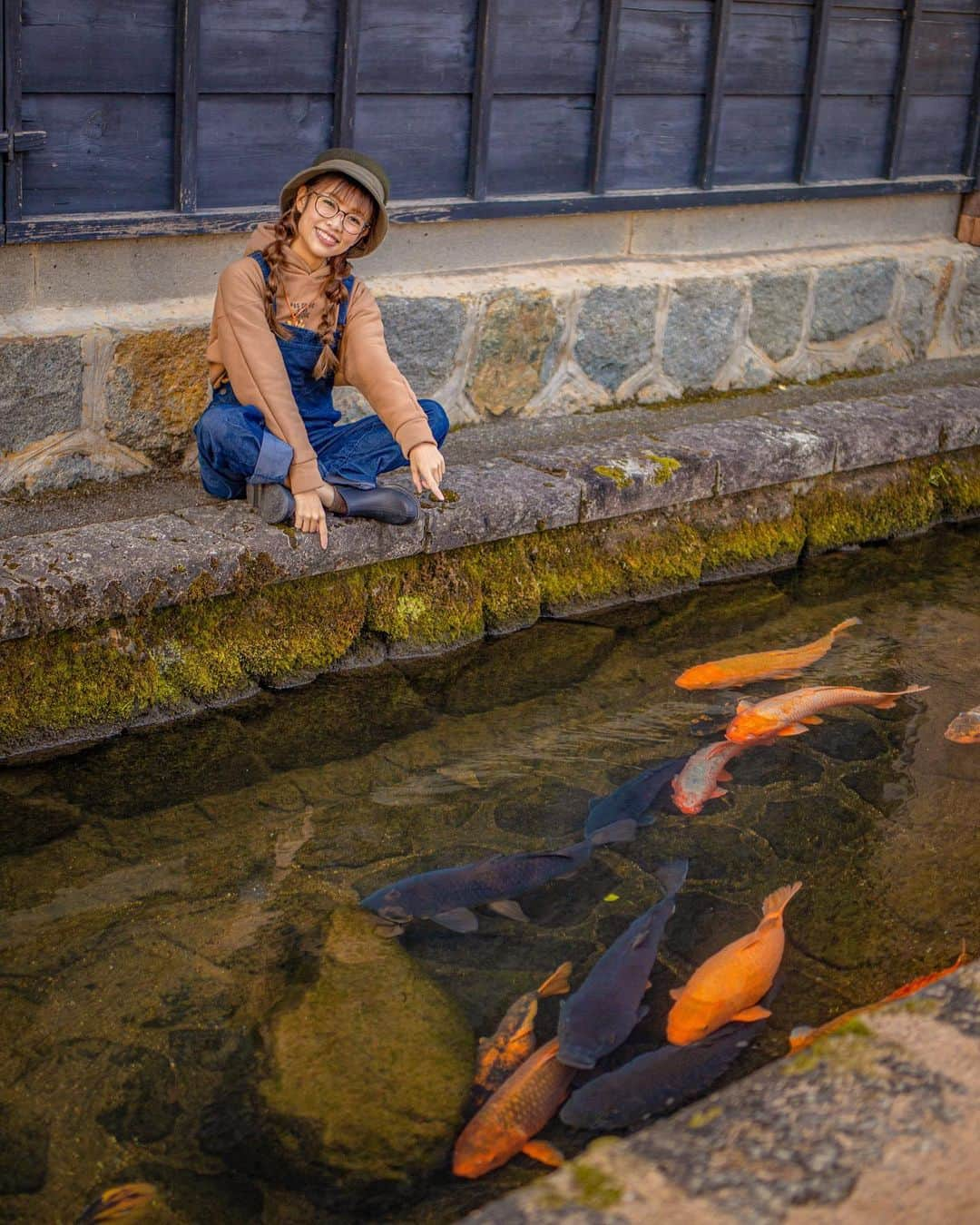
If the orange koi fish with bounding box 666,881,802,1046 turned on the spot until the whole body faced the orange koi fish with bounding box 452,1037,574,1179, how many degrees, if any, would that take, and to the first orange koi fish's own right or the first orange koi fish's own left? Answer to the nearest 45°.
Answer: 0° — it already faces it

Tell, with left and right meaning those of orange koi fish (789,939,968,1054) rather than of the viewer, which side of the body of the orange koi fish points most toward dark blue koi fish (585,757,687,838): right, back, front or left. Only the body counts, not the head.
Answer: right

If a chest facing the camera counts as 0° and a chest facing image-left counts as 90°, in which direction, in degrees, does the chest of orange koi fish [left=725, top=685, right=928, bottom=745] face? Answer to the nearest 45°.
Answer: approximately 45°

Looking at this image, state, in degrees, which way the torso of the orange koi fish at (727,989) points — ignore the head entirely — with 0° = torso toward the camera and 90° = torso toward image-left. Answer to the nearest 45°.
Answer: approximately 45°

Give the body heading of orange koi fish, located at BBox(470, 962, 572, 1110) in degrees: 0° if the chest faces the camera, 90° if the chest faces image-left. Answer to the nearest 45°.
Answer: approximately 45°

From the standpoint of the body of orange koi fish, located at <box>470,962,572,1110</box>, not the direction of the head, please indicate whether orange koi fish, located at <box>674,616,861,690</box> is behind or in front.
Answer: behind
